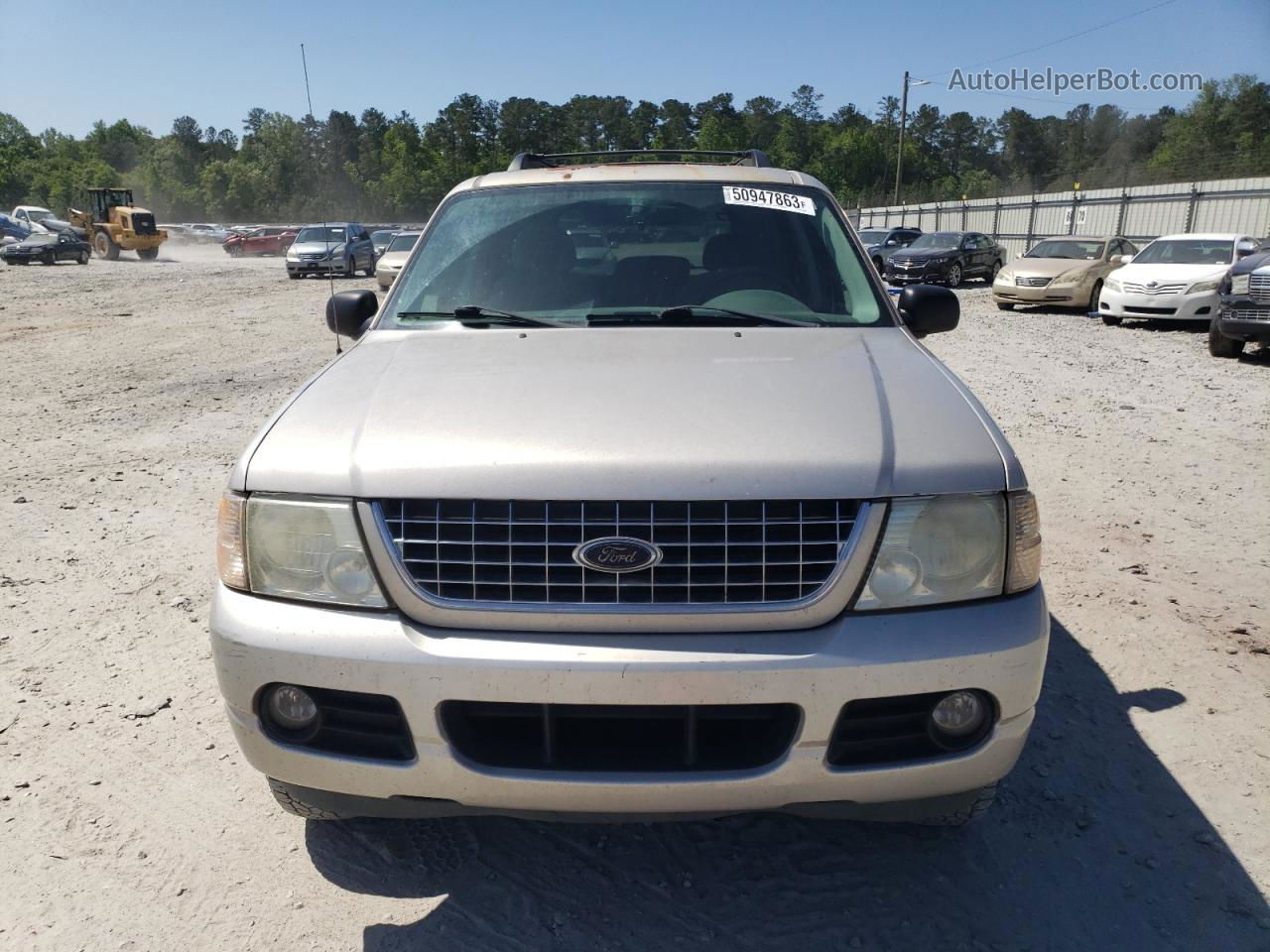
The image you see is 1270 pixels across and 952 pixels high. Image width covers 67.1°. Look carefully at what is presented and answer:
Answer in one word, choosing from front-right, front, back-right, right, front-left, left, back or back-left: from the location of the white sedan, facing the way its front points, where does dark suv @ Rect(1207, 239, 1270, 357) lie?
front-left

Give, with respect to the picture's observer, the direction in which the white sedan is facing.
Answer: facing the viewer and to the left of the viewer

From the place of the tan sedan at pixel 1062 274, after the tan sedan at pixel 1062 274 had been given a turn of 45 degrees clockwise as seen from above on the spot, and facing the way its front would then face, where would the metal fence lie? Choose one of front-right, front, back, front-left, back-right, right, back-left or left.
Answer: right

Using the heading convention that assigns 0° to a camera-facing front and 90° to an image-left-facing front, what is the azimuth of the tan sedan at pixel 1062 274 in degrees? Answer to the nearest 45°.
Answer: approximately 45°

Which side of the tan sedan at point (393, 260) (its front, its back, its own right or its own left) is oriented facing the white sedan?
left

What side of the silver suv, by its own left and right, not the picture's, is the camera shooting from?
front

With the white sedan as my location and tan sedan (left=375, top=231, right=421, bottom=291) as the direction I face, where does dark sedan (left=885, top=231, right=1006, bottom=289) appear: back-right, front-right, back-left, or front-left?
front-right

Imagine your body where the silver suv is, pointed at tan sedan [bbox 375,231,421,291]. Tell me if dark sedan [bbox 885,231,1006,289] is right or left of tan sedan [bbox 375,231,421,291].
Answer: right

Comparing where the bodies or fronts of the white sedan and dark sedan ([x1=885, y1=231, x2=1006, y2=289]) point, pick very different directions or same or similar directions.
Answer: same or similar directions

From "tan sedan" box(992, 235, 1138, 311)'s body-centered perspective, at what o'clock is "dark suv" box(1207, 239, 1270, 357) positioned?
The dark suv is roughly at 10 o'clock from the tan sedan.

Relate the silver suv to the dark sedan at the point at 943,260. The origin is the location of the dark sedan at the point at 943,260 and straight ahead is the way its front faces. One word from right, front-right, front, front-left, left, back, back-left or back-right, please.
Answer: front-left

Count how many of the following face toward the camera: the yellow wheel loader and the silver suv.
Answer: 1

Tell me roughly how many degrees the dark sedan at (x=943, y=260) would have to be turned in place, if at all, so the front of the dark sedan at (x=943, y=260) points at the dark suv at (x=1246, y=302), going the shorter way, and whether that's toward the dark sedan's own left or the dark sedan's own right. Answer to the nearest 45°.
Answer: approximately 45° to the dark sedan's own left
